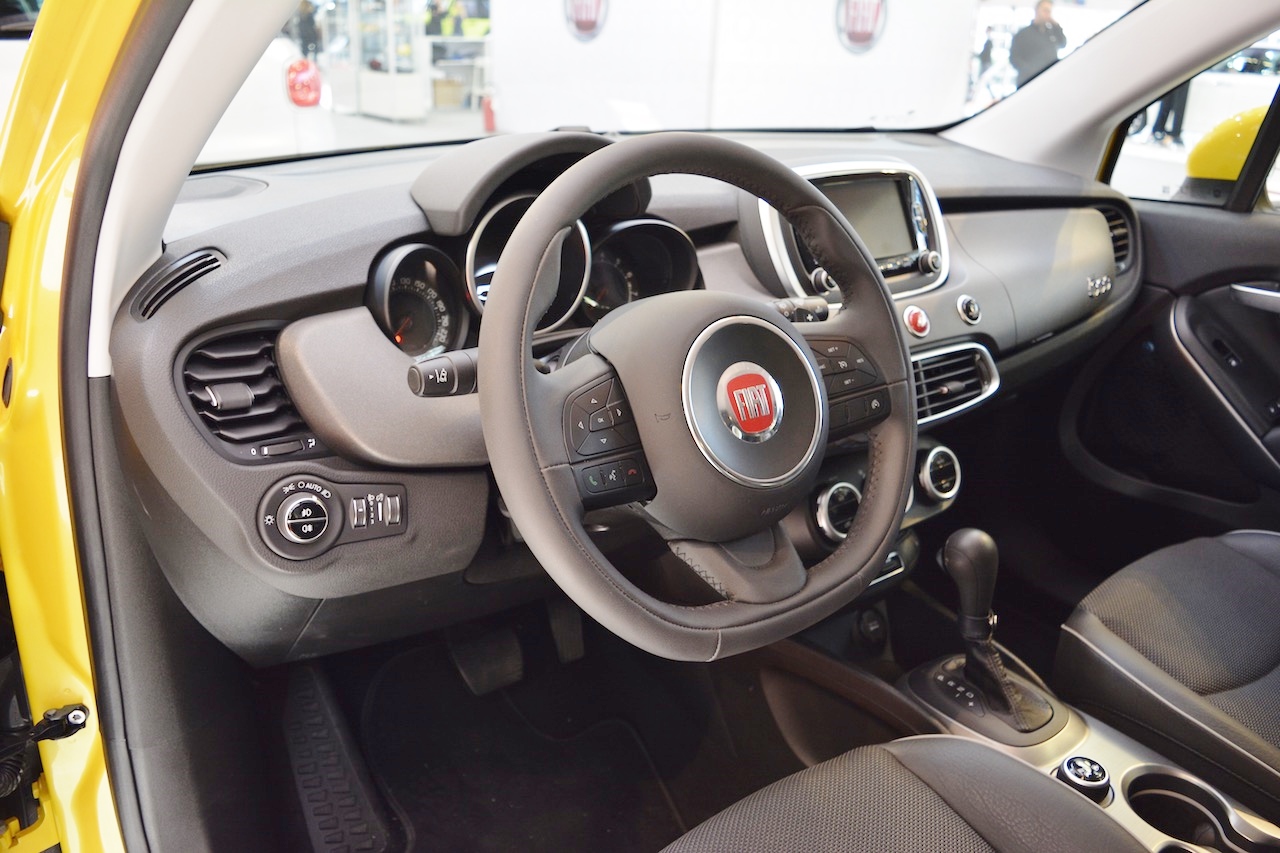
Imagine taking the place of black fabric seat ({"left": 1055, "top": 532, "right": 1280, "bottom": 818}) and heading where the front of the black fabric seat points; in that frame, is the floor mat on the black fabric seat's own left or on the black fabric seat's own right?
on the black fabric seat's own left

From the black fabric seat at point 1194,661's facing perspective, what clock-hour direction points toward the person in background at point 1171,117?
The person in background is roughly at 1 o'clock from the black fabric seat.

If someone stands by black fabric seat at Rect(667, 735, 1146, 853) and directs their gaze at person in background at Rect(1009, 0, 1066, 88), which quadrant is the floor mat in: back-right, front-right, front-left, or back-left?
front-left

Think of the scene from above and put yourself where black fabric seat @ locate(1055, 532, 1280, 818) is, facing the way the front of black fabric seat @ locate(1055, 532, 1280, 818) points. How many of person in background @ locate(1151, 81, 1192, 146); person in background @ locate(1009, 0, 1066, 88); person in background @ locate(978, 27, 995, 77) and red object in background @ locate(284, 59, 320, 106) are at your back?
0

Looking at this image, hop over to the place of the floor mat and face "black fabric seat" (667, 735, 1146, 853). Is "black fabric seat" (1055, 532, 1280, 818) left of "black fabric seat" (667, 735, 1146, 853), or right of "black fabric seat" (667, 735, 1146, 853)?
left

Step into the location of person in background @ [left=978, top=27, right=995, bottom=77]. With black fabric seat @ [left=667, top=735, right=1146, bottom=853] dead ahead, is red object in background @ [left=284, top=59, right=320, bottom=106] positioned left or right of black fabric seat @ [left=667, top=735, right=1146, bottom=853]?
right

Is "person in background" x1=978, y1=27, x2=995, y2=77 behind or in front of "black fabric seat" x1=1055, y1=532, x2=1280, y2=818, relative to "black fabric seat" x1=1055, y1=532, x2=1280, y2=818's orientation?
in front

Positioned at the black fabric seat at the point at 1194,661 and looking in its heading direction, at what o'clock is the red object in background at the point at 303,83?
The red object in background is roughly at 11 o'clock from the black fabric seat.

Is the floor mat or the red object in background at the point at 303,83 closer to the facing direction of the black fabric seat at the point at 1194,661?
the red object in background

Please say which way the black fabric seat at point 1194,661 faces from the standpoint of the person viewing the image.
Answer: facing away from the viewer and to the left of the viewer

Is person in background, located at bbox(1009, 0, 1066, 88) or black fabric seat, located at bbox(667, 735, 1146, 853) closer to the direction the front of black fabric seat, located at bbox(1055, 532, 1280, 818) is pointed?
the person in background

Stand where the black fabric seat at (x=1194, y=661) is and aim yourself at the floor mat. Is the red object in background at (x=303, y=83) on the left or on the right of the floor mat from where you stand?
right

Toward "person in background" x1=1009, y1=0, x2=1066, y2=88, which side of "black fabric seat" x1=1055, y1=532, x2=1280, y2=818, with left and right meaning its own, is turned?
front

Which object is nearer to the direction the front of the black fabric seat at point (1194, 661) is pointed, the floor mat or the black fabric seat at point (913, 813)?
the floor mat

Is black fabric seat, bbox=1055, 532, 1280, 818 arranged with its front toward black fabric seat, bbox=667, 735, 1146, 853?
no
